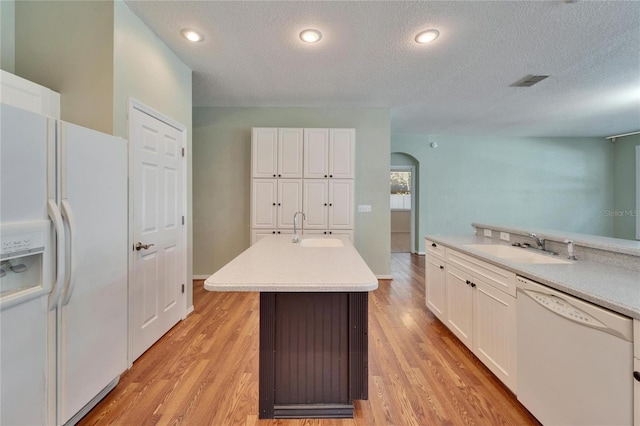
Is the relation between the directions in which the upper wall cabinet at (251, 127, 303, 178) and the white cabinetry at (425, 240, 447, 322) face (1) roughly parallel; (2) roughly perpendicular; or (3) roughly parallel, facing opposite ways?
roughly perpendicular

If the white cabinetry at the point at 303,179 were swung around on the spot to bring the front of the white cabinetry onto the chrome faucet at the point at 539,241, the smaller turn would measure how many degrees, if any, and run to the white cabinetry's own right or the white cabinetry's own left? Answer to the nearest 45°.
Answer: approximately 45° to the white cabinetry's own left

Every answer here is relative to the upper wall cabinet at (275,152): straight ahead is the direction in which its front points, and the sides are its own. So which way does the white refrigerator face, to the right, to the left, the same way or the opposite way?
to the left

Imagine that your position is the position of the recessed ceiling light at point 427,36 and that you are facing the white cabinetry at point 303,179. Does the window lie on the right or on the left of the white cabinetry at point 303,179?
right

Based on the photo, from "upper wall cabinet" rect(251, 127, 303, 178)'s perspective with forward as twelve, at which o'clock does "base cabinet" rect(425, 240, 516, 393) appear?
The base cabinet is roughly at 11 o'clock from the upper wall cabinet.

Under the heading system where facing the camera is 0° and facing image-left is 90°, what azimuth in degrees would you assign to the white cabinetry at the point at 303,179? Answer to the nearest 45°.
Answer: approximately 0°

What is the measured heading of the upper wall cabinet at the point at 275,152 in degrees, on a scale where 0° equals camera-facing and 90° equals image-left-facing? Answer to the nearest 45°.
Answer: approximately 0°

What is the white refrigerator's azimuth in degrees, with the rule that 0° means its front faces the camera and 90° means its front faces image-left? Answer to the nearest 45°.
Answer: approximately 315°

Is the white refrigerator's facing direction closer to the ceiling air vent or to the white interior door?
the ceiling air vent
